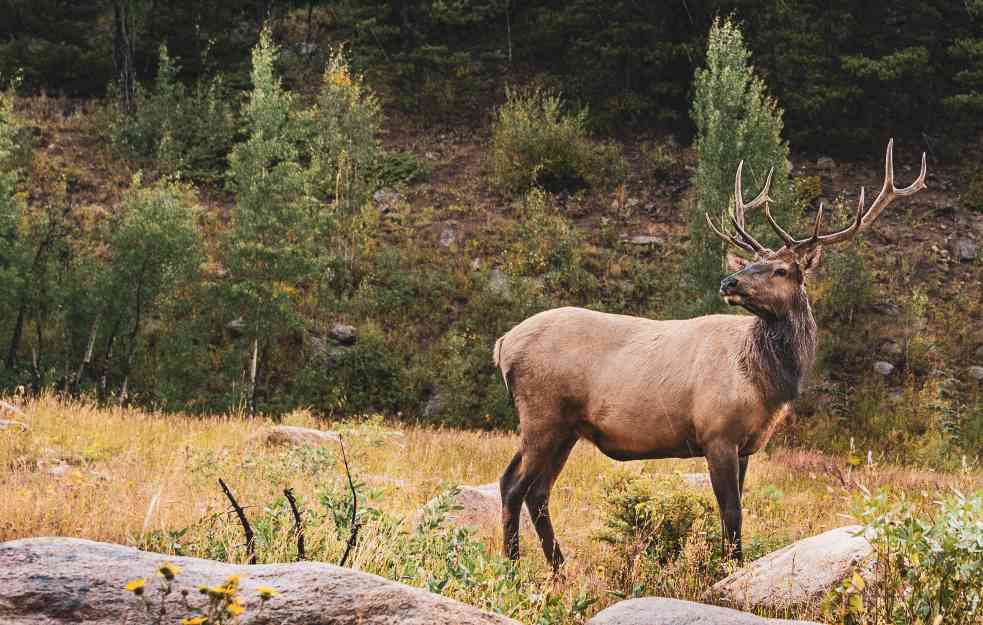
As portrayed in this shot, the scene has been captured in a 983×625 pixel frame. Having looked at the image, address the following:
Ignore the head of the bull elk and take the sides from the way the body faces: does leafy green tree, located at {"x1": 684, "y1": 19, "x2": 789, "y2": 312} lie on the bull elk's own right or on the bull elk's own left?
on the bull elk's own left

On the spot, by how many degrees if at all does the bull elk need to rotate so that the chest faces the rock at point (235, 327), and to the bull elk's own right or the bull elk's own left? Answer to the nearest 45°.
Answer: approximately 135° to the bull elk's own left

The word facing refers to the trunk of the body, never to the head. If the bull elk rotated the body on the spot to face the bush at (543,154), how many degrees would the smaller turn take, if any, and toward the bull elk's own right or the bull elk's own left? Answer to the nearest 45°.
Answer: approximately 90° to the bull elk's own left

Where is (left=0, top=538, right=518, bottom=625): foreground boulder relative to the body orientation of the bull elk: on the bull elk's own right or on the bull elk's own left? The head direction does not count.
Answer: on the bull elk's own right

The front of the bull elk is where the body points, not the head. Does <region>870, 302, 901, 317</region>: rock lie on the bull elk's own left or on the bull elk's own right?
on the bull elk's own left

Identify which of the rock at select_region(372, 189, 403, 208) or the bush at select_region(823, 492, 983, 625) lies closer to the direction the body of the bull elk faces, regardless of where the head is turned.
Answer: the bush

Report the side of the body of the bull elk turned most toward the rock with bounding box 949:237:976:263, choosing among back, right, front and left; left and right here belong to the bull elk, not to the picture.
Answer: left

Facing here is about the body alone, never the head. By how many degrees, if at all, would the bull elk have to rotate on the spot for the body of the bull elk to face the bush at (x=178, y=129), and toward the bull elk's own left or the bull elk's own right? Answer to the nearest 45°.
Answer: approximately 135° to the bull elk's own left

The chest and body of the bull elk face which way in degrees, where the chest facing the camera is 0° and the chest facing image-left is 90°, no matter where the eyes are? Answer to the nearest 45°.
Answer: approximately 270°

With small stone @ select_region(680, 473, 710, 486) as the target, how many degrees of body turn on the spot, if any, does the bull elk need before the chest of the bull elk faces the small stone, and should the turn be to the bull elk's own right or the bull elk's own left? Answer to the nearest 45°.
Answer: approximately 90° to the bull elk's own left

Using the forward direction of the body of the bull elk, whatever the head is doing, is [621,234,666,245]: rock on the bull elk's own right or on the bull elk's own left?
on the bull elk's own left

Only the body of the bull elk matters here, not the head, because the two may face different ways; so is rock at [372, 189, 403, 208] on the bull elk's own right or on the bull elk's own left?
on the bull elk's own left
